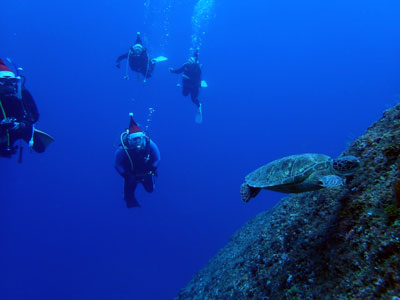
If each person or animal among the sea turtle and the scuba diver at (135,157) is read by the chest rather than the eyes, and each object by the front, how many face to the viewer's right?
1

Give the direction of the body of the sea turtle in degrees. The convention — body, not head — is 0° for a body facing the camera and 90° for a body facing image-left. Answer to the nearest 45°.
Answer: approximately 270°

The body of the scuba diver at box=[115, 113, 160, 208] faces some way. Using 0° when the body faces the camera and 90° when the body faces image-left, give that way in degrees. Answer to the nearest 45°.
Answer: approximately 0°

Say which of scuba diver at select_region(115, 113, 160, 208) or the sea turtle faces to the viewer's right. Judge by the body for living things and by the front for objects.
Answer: the sea turtle
